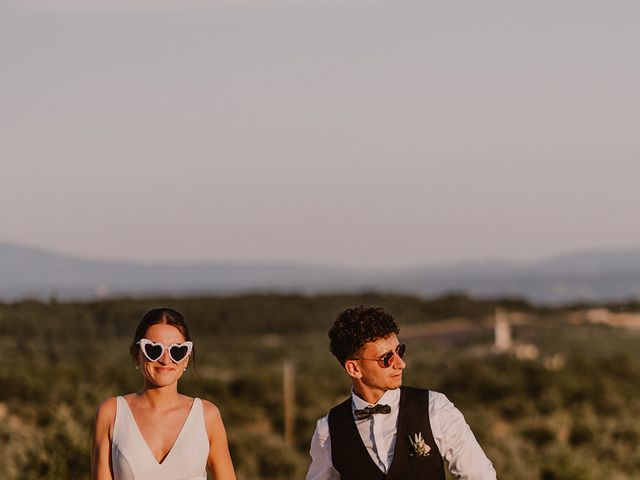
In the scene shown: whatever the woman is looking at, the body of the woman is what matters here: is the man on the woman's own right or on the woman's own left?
on the woman's own left

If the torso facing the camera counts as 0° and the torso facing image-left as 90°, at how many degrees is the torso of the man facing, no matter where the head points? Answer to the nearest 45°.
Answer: approximately 0°

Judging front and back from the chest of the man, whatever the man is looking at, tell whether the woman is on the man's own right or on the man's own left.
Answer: on the man's own right

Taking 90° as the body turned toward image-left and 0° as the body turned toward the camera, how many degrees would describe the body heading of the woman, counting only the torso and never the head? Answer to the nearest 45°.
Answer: approximately 0°
